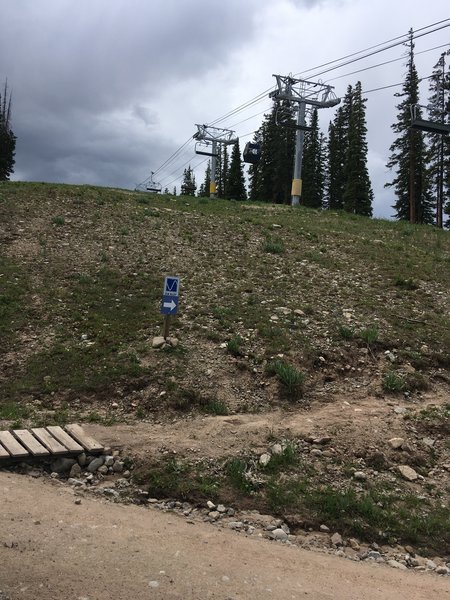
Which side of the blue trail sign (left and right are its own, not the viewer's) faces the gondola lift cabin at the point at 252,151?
back

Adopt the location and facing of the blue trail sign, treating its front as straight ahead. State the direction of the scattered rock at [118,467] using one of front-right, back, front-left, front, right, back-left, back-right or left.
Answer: front

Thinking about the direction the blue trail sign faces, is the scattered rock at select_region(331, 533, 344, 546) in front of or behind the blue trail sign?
in front

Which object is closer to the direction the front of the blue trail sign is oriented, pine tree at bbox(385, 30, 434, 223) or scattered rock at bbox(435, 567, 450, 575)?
the scattered rock

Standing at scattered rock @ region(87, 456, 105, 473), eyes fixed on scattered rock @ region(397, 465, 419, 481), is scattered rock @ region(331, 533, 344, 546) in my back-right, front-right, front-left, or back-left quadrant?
front-right

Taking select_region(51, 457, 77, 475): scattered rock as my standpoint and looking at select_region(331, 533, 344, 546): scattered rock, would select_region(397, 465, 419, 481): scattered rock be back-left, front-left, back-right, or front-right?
front-left

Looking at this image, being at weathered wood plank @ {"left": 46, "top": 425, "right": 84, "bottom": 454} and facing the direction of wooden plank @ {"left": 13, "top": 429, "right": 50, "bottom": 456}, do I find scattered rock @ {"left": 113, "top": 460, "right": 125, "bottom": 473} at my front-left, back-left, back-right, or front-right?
back-left

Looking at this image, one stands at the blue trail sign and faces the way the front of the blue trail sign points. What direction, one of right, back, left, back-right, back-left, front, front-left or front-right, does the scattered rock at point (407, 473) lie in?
front-left

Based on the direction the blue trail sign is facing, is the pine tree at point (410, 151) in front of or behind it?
behind

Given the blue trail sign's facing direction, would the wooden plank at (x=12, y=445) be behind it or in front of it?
in front

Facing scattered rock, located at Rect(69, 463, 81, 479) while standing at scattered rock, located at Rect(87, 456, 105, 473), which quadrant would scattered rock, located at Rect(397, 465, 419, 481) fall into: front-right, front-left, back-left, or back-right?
back-left

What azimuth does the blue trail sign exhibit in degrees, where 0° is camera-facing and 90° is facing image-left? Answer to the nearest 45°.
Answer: approximately 0°

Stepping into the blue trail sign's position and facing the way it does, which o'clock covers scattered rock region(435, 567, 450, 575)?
The scattered rock is roughly at 11 o'clock from the blue trail sign.

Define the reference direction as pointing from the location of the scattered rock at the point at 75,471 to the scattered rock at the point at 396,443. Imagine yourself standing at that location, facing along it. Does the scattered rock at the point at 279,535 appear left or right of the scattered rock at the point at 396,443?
right
